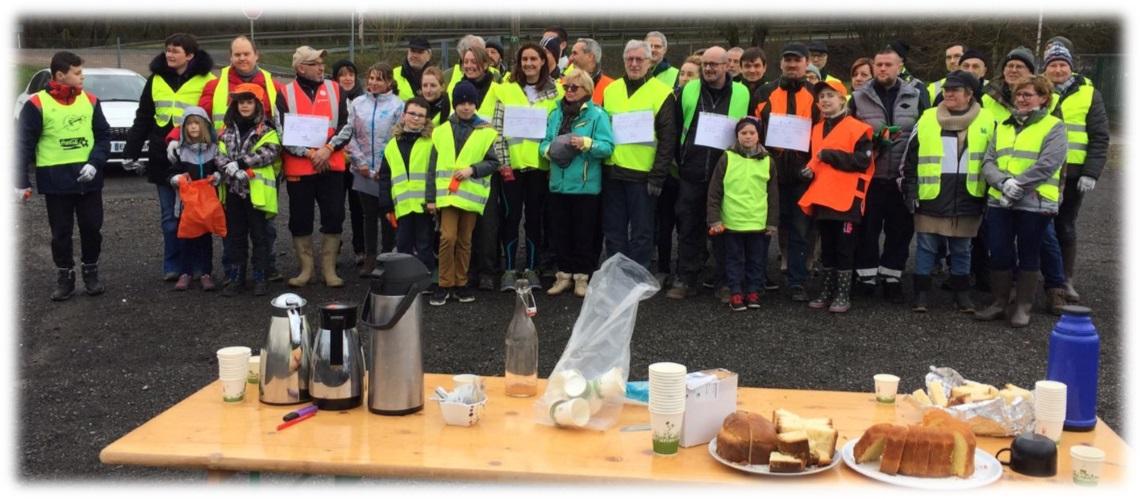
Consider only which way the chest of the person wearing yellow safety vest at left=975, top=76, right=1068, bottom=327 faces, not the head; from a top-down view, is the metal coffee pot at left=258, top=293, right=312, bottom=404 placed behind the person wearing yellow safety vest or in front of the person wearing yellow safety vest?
in front

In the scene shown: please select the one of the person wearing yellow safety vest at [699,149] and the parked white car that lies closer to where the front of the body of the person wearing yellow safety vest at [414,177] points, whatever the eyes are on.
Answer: the person wearing yellow safety vest

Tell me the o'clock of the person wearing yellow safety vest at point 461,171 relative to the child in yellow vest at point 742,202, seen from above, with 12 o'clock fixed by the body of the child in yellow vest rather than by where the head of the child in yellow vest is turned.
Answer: The person wearing yellow safety vest is roughly at 3 o'clock from the child in yellow vest.

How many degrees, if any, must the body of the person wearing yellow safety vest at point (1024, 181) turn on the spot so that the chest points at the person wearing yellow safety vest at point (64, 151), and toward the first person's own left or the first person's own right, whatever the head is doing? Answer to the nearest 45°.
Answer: approximately 45° to the first person's own right

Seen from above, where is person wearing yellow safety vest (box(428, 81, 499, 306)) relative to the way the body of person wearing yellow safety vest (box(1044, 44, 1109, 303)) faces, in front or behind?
in front

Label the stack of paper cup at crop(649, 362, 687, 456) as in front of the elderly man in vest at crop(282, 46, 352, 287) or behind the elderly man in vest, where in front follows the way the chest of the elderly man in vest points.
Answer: in front

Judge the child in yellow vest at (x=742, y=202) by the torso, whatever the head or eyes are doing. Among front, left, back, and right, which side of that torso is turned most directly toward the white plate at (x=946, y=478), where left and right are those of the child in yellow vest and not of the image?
front

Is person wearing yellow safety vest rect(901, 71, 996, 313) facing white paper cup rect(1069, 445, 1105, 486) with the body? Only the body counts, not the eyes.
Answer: yes

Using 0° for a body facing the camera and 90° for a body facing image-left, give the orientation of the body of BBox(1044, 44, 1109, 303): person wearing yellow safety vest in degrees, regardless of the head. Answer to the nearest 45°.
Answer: approximately 45°

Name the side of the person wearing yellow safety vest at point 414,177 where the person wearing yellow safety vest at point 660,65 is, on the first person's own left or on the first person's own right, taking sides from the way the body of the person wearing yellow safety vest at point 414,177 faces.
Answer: on the first person's own left
